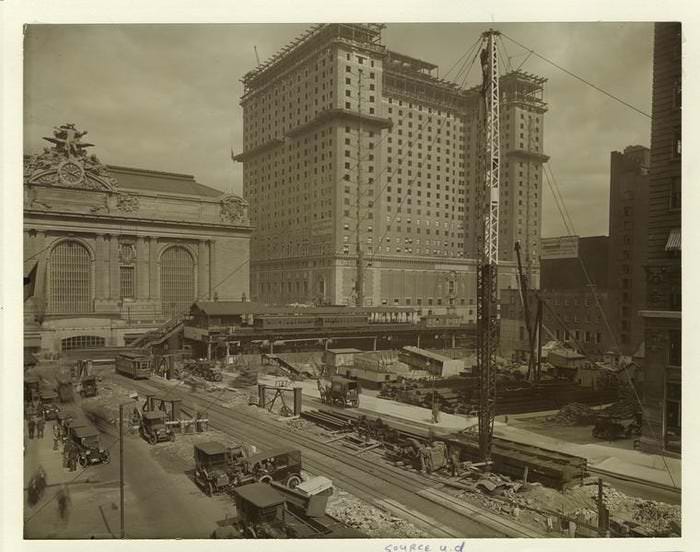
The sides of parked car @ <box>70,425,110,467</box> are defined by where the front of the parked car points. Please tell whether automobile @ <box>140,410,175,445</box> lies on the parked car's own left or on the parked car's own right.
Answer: on the parked car's own left

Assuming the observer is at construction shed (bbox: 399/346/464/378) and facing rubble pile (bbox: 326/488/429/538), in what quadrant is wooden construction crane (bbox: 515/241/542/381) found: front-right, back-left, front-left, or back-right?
back-left

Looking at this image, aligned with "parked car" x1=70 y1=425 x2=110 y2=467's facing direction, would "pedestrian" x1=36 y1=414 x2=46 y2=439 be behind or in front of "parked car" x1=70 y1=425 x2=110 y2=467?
behind

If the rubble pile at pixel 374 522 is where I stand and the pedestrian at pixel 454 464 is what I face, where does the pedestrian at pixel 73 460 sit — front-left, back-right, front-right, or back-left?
back-left

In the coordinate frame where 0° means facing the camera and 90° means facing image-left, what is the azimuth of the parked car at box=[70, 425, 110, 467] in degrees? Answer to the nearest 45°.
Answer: approximately 315°

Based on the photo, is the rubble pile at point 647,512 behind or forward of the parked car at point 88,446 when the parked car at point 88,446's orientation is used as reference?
forward

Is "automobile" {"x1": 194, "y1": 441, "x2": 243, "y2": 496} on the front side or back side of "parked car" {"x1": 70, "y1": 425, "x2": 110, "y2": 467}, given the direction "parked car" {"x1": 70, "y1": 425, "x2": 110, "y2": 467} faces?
on the front side

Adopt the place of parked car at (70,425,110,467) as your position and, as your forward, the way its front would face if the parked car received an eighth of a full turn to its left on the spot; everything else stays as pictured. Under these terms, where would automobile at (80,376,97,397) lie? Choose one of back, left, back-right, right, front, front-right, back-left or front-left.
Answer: left

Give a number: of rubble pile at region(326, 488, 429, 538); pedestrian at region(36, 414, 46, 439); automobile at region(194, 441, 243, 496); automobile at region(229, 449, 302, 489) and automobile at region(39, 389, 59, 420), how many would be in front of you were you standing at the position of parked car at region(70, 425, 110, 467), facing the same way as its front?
3
